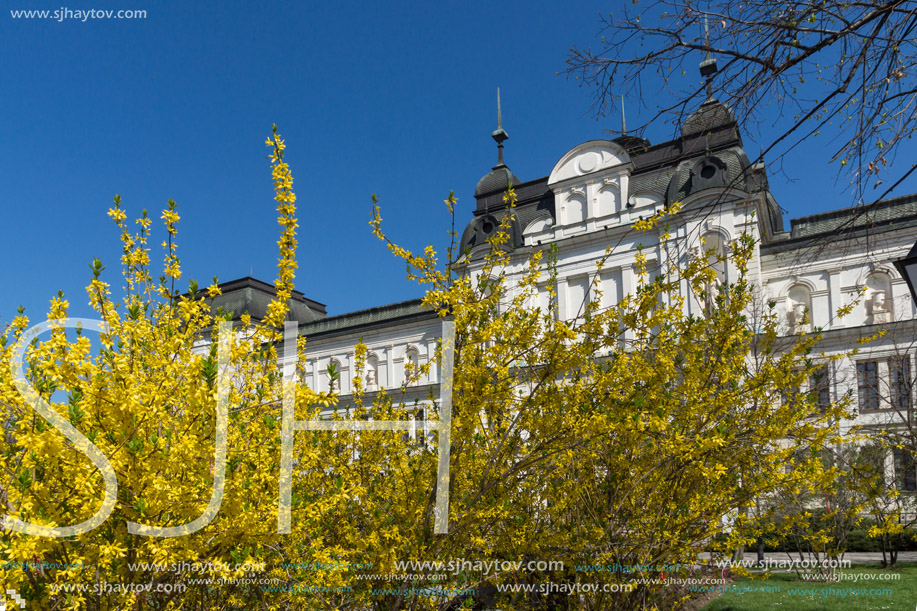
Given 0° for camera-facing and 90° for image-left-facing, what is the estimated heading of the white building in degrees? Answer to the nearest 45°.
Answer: approximately 45°
